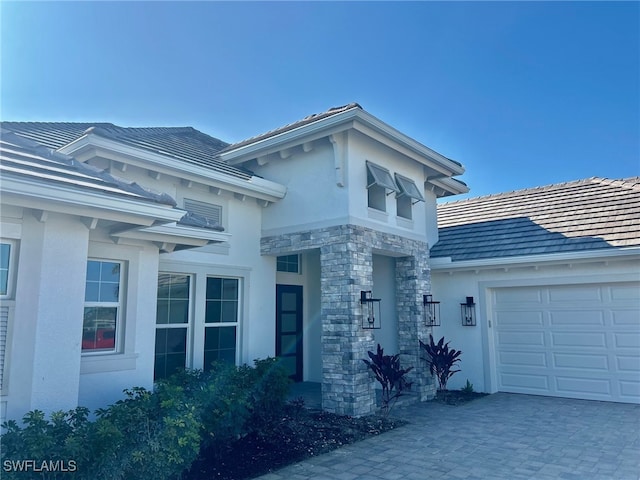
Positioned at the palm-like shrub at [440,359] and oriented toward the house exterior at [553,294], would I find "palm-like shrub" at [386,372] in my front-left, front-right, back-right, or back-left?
back-right

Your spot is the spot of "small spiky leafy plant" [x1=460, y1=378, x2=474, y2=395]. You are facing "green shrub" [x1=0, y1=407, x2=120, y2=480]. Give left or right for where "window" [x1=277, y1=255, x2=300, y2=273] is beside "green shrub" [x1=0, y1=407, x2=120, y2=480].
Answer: right

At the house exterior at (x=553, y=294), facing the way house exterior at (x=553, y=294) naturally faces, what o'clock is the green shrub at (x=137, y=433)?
The green shrub is roughly at 1 o'clock from the house exterior.

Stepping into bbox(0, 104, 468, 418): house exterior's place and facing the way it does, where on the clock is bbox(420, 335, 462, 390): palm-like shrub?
The palm-like shrub is roughly at 10 o'clock from the house exterior.

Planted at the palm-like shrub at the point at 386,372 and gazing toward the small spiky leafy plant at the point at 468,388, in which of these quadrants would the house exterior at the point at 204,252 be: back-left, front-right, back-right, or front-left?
back-left

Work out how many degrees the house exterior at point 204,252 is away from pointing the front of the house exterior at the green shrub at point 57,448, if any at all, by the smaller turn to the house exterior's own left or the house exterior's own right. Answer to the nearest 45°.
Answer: approximately 45° to the house exterior's own right

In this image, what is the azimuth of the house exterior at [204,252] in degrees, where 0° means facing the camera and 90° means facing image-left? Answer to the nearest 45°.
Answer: approximately 315°
